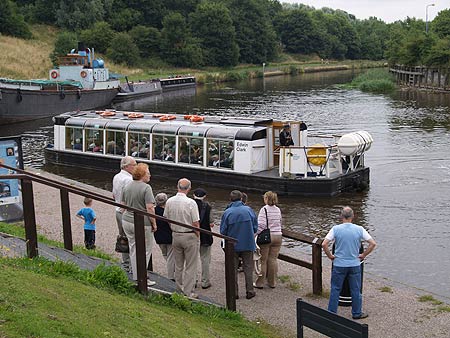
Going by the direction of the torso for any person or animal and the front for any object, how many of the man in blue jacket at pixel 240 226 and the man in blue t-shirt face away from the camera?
2

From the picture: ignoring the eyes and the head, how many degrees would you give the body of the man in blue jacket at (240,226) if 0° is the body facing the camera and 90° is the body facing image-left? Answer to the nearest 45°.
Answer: approximately 180°

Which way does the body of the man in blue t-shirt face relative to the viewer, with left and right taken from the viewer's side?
facing away from the viewer

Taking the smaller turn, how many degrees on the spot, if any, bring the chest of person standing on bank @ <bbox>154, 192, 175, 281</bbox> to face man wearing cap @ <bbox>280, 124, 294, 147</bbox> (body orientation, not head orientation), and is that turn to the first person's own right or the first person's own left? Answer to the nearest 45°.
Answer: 0° — they already face them

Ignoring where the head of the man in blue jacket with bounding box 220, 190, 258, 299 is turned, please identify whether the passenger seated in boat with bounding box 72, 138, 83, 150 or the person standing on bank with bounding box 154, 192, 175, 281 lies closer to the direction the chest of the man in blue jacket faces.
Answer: the passenger seated in boat

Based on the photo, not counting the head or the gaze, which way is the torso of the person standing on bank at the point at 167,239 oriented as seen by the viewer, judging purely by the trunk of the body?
away from the camera

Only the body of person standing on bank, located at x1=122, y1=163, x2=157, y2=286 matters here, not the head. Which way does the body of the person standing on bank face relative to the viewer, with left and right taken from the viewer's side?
facing away from the viewer and to the right of the viewer

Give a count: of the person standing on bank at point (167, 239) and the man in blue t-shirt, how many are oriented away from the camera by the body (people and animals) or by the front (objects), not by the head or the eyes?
2

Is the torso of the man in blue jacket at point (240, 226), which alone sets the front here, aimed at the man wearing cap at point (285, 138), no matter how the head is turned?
yes

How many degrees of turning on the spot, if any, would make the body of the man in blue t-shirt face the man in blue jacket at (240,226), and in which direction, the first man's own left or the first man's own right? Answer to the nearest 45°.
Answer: approximately 90° to the first man's own left

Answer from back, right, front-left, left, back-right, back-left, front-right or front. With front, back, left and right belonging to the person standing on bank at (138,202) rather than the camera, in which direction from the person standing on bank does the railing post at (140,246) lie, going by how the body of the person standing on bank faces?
back-right

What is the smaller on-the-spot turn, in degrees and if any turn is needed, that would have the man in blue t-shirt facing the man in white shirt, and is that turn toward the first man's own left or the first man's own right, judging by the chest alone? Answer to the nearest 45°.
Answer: approximately 90° to the first man's own left
